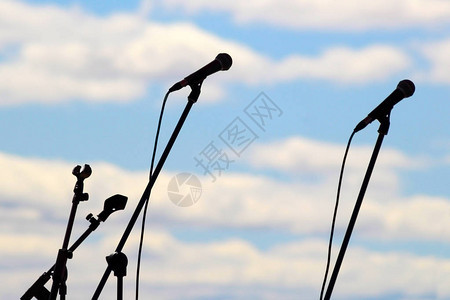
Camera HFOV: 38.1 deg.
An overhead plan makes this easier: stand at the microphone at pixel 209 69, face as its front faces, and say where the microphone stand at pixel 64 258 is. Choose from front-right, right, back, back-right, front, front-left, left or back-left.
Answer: back-left

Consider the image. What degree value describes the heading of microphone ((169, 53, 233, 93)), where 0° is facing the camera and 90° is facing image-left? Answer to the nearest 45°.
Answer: approximately 270°

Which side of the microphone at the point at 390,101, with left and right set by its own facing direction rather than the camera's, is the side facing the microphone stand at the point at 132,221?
back

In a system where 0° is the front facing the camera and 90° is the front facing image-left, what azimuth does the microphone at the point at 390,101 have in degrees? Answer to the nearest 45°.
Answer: approximately 270°

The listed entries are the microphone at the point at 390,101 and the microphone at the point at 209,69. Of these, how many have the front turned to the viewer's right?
2

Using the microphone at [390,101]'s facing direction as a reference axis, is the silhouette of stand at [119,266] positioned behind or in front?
behind

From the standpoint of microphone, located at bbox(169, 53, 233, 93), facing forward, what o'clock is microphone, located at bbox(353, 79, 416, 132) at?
microphone, located at bbox(353, 79, 416, 132) is roughly at 12 o'clock from microphone, located at bbox(169, 53, 233, 93).

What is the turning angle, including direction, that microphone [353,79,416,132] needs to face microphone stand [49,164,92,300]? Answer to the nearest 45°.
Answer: approximately 180°
